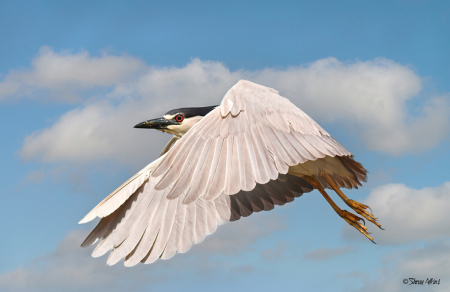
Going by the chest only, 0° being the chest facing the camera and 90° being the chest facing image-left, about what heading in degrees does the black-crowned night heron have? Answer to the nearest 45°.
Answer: approximately 90°
